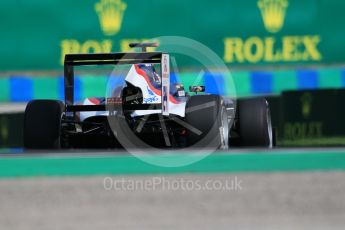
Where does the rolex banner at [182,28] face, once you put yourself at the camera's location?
facing the viewer
